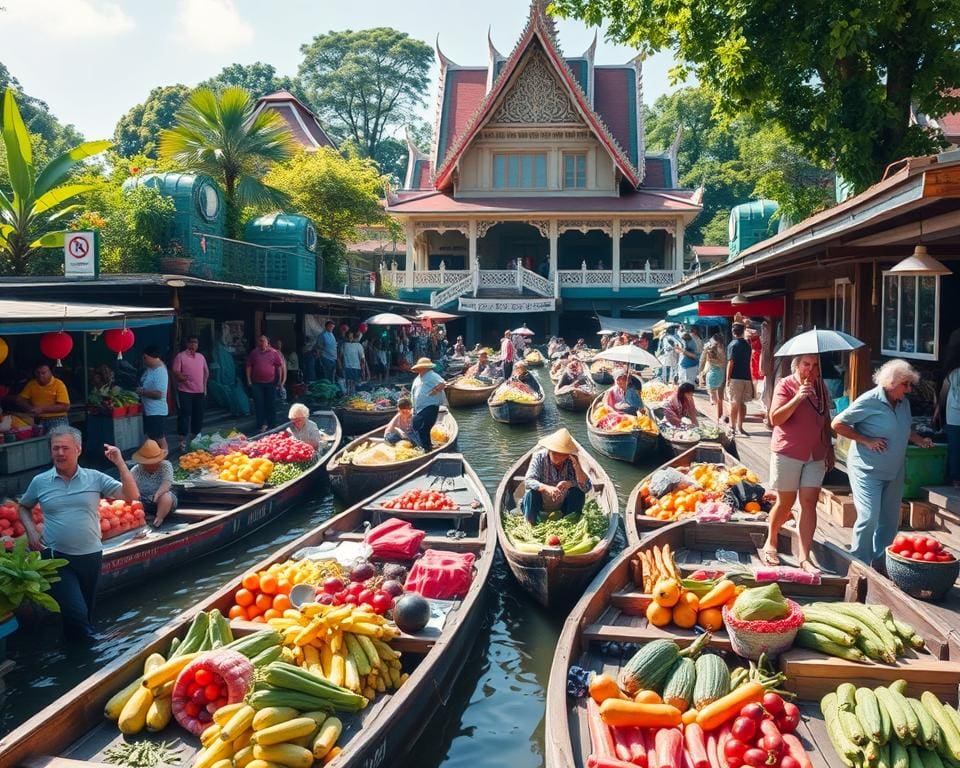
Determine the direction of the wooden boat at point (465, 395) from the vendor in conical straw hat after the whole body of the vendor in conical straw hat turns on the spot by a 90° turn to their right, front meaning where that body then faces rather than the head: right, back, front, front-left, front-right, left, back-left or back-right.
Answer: right

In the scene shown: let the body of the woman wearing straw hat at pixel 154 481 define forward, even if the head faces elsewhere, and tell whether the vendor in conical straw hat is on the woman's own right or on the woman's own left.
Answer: on the woman's own left

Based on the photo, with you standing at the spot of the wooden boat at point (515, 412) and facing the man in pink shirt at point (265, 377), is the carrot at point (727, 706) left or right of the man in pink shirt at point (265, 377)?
left

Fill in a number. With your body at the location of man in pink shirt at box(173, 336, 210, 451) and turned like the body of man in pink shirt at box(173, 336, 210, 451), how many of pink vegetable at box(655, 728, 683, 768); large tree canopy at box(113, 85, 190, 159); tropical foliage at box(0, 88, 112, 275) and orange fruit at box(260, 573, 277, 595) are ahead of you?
2

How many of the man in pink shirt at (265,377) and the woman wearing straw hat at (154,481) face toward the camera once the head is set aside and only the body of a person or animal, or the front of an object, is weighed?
2

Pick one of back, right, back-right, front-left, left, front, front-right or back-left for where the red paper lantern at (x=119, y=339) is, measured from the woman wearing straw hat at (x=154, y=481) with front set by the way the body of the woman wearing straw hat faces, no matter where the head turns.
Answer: back

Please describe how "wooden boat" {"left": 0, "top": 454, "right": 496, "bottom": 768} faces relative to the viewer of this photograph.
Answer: facing away from the viewer and to the right of the viewer

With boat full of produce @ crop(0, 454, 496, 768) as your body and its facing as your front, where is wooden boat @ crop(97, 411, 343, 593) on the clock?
The wooden boat is roughly at 10 o'clock from the boat full of produce.
